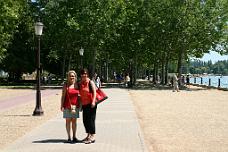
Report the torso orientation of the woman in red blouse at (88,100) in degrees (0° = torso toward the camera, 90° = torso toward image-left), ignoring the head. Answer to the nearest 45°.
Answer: approximately 45°

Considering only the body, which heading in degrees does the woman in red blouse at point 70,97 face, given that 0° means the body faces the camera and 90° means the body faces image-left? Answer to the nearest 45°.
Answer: approximately 0°
